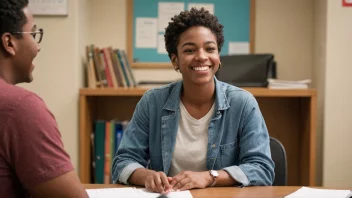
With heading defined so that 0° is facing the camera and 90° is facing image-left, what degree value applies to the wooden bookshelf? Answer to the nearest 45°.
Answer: approximately 0°

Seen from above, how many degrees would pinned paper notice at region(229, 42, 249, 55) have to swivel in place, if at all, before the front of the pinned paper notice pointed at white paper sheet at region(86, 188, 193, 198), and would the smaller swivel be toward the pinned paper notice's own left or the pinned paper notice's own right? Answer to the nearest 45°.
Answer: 0° — it already faces it

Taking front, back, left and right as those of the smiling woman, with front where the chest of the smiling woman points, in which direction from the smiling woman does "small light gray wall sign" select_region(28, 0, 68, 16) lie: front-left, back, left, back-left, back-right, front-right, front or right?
back-right

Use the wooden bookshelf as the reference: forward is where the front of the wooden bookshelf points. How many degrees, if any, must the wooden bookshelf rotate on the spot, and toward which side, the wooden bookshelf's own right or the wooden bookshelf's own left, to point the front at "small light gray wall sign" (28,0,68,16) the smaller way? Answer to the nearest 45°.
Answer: approximately 90° to the wooden bookshelf's own right

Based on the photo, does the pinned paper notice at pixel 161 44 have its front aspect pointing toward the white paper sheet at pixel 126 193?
yes

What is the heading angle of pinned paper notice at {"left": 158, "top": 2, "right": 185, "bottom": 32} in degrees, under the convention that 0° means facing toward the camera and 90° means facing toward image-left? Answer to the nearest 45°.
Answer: approximately 0°
